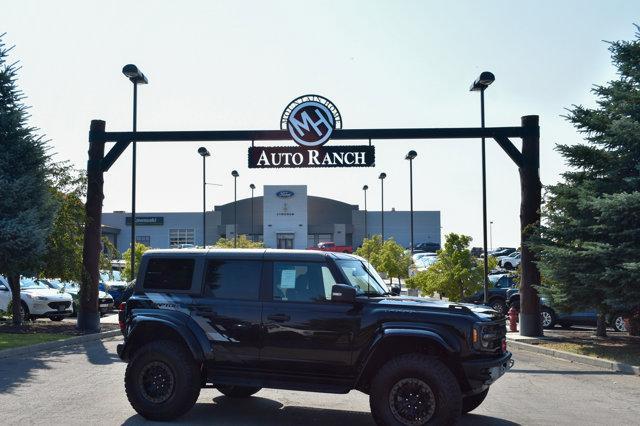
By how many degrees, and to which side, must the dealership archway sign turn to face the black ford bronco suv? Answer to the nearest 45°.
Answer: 0° — it already faces it

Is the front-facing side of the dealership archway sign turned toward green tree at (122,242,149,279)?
no

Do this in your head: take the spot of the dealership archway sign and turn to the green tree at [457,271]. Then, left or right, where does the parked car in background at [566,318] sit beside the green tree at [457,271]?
right

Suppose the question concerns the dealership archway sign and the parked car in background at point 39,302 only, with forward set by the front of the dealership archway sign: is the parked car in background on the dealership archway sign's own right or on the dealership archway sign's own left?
on the dealership archway sign's own right

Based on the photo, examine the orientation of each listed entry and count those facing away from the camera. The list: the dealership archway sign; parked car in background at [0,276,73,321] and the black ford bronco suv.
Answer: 0

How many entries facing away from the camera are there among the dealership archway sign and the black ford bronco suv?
0

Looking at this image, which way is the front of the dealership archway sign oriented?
toward the camera

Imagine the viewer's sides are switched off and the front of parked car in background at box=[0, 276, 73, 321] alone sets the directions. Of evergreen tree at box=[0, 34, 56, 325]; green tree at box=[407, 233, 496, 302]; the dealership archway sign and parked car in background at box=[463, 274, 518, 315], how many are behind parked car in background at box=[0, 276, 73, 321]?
0

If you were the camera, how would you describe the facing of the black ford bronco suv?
facing the viewer and to the right of the viewer

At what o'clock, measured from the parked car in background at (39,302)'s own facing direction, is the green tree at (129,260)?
The green tree is roughly at 8 o'clock from the parked car in background.

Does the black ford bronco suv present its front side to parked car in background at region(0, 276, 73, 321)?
no

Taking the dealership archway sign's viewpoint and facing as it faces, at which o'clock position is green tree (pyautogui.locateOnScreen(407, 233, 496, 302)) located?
The green tree is roughly at 7 o'clock from the dealership archway sign.

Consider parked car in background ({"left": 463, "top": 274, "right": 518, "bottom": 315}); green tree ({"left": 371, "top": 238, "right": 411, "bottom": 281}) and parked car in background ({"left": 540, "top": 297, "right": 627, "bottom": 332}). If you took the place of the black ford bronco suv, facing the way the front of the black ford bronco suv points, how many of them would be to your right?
0

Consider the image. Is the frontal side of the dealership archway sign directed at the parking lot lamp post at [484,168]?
no

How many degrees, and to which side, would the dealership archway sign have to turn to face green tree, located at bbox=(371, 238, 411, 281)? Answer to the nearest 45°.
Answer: approximately 180°

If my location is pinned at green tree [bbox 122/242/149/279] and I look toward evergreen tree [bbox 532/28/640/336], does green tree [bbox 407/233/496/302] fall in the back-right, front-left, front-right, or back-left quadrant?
front-left

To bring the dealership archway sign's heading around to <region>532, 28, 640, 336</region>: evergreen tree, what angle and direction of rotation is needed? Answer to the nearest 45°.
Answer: approximately 45° to its left

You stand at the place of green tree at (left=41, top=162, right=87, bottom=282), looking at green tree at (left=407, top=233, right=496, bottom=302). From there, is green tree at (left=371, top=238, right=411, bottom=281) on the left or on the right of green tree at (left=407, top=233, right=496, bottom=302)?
left
